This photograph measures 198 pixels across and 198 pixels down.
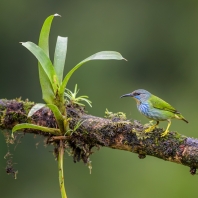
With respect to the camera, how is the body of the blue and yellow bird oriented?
to the viewer's left
